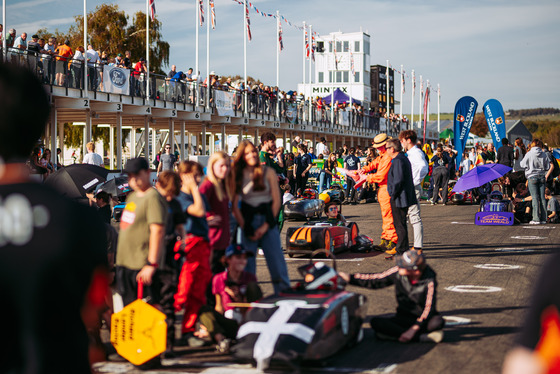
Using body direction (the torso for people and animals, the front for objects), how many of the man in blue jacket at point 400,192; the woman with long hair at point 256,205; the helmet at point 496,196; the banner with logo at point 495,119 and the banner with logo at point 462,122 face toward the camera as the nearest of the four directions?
4

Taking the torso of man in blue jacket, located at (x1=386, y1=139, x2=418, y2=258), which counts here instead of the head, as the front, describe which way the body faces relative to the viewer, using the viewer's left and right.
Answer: facing to the left of the viewer

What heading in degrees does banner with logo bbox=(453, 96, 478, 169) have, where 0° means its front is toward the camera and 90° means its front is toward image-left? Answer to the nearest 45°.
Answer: approximately 0°

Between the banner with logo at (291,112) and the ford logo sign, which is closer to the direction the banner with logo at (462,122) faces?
the ford logo sign

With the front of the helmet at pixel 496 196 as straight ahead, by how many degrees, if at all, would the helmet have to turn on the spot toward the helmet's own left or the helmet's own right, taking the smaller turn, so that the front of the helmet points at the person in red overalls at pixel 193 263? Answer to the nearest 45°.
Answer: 0° — it already faces them

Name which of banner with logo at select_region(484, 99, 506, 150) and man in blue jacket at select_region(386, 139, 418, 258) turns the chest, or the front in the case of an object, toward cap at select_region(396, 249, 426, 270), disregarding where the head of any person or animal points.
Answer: the banner with logo

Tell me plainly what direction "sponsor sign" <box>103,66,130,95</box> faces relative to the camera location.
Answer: facing the viewer and to the right of the viewer

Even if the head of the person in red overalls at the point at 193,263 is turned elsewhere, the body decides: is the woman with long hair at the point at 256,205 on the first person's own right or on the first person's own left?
on the first person's own left

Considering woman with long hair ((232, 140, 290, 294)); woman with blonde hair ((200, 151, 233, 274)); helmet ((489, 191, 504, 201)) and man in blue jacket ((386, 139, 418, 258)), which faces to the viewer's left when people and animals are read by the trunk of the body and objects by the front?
the man in blue jacket

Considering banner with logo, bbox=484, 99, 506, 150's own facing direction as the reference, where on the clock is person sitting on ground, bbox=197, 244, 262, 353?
The person sitting on ground is roughly at 12 o'clock from the banner with logo.

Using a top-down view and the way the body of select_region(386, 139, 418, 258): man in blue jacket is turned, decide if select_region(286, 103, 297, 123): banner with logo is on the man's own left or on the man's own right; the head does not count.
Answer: on the man's own right
